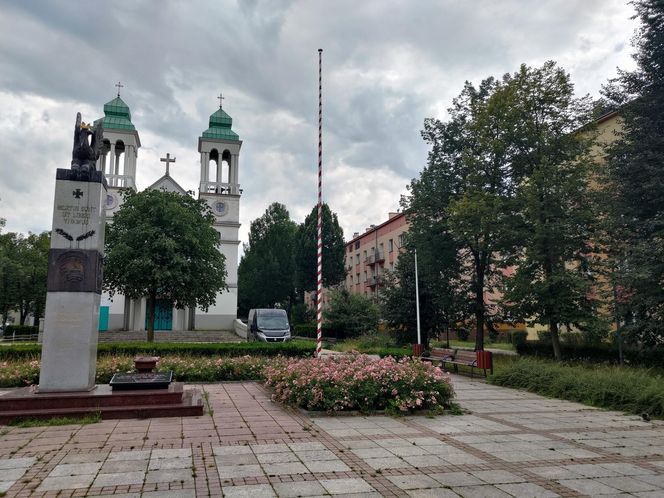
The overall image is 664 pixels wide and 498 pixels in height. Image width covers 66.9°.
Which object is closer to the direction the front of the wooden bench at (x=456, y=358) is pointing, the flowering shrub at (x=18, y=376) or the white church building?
the flowering shrub

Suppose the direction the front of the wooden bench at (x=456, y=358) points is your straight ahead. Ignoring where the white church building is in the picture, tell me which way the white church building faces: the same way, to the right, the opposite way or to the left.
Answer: to the left

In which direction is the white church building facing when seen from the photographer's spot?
facing the viewer

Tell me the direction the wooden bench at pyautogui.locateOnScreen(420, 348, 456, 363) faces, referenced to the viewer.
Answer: facing the viewer and to the left of the viewer

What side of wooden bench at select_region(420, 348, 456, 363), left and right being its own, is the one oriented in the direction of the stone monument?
front

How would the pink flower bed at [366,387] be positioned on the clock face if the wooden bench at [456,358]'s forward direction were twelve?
The pink flower bed is roughly at 11 o'clock from the wooden bench.

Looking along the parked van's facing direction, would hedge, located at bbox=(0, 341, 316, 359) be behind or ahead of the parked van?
ahead

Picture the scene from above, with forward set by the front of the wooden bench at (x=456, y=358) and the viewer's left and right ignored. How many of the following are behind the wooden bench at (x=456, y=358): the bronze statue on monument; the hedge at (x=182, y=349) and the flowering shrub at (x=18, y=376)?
0

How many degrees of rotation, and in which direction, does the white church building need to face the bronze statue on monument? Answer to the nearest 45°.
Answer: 0° — it already faces it

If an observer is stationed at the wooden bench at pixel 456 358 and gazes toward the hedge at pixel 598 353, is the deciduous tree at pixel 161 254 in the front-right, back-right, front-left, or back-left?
back-left

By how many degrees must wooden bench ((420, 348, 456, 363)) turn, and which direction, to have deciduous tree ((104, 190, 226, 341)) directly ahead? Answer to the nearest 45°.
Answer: approximately 45° to its right

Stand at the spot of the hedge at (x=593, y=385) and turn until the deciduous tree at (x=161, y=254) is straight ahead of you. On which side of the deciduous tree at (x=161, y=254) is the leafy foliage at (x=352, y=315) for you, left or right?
right

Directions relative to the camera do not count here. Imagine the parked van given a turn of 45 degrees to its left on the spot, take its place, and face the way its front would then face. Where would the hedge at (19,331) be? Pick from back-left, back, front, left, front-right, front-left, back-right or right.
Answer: back

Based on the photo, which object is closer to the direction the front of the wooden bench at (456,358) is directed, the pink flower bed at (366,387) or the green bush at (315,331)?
the pink flower bed

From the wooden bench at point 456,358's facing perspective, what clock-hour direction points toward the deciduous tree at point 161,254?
The deciduous tree is roughly at 2 o'clock from the wooden bench.

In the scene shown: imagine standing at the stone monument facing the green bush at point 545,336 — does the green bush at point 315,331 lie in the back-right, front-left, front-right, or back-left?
front-left

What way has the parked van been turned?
toward the camera

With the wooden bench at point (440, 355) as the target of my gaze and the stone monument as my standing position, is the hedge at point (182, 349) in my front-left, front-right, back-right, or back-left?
front-left

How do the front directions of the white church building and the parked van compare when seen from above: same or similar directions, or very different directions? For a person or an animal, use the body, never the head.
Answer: same or similar directions

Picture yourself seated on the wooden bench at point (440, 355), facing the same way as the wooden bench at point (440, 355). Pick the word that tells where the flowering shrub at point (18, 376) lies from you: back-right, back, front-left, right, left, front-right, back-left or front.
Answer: front

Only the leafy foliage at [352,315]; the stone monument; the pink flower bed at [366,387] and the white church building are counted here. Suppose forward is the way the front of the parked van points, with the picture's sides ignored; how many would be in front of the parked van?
2
